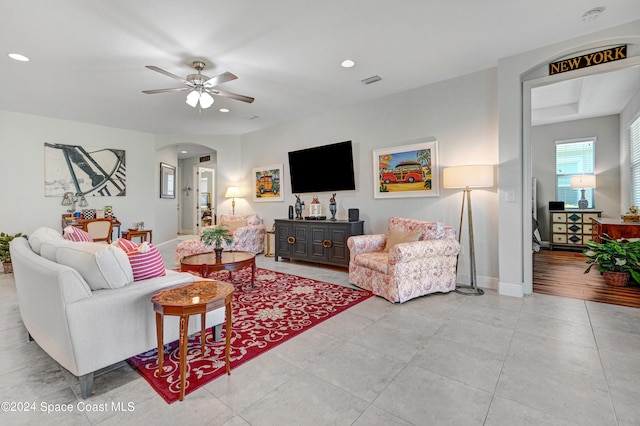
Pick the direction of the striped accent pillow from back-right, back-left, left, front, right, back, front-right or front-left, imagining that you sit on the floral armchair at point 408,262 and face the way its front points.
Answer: front

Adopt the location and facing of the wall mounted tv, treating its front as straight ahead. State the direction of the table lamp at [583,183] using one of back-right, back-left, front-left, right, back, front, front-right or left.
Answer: back-left

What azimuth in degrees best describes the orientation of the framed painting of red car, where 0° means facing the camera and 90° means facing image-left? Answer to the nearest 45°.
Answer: approximately 45°

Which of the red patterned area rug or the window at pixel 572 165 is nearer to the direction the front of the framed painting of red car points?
the red patterned area rug

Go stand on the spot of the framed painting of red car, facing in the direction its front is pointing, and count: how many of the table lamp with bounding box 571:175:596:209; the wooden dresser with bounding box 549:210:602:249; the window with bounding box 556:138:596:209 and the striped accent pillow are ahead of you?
1

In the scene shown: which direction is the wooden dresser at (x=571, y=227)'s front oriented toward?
toward the camera

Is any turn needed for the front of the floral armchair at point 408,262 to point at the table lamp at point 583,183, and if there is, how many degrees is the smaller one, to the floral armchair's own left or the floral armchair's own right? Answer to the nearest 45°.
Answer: approximately 180°

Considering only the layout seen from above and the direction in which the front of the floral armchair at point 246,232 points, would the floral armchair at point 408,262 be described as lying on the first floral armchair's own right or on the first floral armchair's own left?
on the first floral armchair's own left

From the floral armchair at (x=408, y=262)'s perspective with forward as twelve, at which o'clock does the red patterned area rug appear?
The red patterned area rug is roughly at 12 o'clock from the floral armchair.

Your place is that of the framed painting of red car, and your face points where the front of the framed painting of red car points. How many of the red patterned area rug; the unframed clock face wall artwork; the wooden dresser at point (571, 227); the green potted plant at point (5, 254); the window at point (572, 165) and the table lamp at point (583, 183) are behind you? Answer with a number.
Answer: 3

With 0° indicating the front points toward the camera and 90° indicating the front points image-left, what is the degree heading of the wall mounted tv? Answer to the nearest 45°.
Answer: approximately 45°

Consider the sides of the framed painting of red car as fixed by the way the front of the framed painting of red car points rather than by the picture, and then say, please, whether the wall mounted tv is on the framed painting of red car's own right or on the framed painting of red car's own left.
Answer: on the framed painting of red car's own right

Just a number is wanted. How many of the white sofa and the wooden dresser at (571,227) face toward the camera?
1

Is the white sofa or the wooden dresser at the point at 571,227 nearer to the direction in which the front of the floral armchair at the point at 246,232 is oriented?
the white sofa
